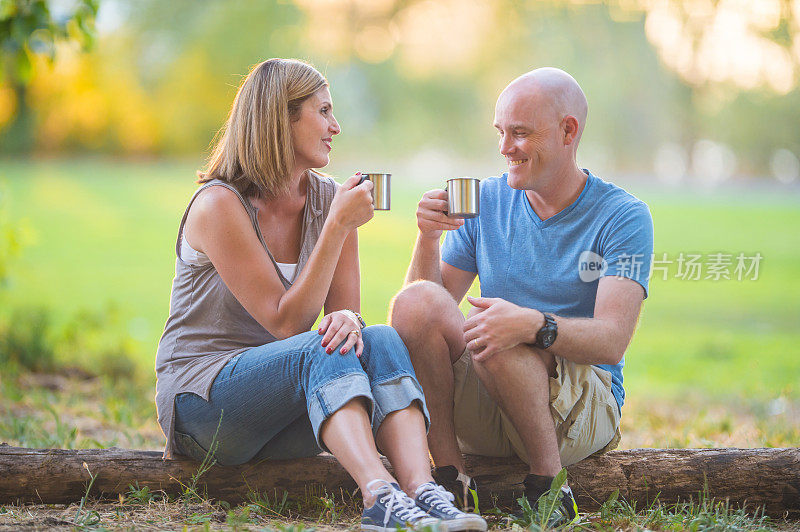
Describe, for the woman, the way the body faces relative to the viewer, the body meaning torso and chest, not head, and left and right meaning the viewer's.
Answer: facing the viewer and to the right of the viewer

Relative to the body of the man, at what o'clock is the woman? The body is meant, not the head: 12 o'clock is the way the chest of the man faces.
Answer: The woman is roughly at 1 o'clock from the man.

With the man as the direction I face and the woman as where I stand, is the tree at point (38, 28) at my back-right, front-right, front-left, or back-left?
back-left

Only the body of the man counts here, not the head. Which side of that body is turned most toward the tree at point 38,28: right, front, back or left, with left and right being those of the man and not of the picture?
right

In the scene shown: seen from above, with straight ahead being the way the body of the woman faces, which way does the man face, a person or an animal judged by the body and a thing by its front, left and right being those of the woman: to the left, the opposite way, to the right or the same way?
to the right

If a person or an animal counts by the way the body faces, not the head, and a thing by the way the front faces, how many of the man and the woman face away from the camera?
0

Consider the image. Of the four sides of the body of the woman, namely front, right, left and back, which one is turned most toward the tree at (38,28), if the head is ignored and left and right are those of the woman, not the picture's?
back

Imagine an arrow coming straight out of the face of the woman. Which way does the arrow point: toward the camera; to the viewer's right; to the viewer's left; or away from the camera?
to the viewer's right
